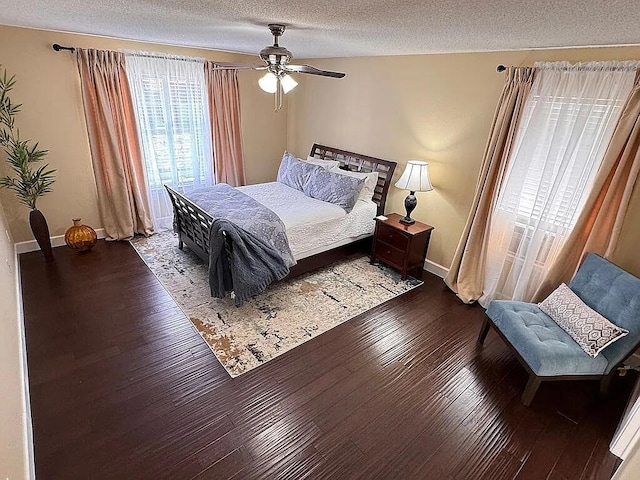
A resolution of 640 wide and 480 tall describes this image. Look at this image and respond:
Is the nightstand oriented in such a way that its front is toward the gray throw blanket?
yes

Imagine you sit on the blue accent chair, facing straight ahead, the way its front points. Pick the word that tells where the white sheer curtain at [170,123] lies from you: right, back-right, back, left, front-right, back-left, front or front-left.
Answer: front-right

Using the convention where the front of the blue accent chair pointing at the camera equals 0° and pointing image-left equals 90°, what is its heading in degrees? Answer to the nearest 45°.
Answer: approximately 45°

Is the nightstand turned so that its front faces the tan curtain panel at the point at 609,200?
no

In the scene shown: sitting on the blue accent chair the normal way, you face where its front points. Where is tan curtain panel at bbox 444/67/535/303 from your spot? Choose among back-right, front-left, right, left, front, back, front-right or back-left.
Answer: right

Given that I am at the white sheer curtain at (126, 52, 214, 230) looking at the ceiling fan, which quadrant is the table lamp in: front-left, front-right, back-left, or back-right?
front-left

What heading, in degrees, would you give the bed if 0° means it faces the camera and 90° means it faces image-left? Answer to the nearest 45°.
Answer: approximately 45°

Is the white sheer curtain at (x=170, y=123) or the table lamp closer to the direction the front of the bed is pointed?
the white sheer curtain

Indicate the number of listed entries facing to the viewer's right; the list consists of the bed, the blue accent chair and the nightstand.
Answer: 0

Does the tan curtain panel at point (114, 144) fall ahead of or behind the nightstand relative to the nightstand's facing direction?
ahead

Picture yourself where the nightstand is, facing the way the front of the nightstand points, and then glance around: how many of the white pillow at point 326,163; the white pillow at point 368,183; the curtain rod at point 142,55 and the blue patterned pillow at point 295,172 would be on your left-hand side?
0

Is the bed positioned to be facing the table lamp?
no

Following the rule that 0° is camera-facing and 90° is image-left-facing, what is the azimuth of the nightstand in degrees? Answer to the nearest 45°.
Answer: approximately 45°

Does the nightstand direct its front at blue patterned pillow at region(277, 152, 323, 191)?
no

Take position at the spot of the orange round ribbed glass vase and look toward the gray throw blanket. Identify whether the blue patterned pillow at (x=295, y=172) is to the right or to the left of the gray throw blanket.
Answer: left

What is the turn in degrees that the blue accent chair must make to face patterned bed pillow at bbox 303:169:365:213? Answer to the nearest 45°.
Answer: approximately 45° to its right

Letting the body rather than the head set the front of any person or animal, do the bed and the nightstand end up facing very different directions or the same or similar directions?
same or similar directions

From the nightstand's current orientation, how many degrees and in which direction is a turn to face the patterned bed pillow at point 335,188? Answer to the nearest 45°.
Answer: approximately 45° to its right

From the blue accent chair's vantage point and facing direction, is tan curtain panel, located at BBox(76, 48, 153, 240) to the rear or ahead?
ahead
